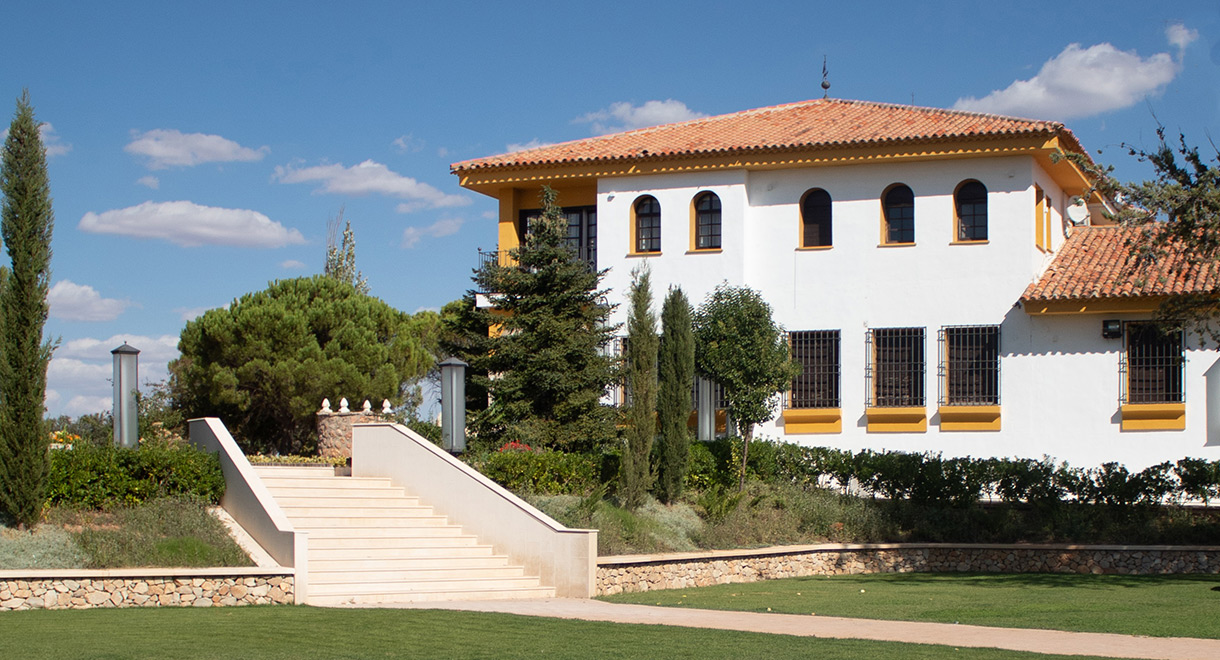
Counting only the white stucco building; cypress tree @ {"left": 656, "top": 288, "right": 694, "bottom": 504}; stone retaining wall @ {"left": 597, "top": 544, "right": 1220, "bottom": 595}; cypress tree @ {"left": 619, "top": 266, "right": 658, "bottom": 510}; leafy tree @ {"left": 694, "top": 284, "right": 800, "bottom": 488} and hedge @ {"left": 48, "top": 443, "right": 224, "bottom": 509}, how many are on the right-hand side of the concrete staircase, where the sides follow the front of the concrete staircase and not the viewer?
1

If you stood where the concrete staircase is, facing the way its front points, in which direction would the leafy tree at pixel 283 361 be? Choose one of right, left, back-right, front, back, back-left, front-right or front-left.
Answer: back

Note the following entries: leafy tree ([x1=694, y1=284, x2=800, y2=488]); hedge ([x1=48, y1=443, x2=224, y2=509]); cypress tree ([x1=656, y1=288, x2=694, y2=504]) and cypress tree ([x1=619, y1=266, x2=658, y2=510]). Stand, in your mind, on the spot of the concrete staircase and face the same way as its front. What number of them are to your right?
1

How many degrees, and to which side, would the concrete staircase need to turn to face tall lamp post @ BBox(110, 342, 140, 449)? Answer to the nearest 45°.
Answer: approximately 135° to its right

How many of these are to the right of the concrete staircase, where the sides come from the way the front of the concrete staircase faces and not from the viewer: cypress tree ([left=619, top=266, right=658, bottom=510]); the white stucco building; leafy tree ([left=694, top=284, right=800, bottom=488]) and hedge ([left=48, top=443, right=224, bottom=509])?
1

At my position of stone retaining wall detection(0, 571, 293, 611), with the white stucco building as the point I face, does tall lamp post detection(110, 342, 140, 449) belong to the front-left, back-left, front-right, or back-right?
front-left

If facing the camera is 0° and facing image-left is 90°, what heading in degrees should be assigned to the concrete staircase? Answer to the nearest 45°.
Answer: approximately 0°

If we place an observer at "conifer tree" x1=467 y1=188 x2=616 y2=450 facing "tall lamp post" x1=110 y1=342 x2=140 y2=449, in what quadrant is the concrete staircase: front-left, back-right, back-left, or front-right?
front-left

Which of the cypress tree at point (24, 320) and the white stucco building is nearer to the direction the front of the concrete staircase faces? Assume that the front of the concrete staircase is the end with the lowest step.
the cypress tree

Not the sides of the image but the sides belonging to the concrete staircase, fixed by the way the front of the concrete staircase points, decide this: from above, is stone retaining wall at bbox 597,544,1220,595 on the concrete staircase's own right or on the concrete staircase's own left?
on the concrete staircase's own left

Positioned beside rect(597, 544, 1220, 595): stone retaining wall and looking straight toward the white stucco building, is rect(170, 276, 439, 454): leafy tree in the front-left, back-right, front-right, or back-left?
front-left

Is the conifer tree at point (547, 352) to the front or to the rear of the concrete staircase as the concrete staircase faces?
to the rear

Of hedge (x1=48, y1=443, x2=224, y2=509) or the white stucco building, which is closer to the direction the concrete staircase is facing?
the hedge
